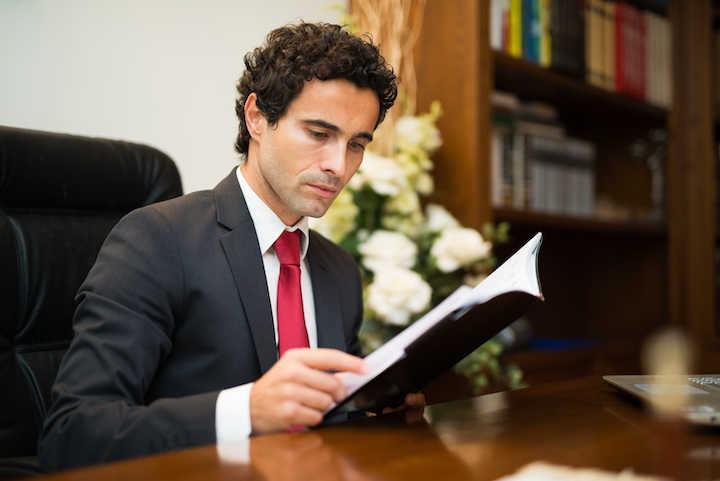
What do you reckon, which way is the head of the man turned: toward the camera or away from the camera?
toward the camera

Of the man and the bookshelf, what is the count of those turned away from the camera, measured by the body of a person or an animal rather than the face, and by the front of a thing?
0

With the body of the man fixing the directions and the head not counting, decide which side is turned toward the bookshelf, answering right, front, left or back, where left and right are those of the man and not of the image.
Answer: left

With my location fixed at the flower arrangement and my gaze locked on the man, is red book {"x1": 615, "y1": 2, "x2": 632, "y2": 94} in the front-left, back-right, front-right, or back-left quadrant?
back-left

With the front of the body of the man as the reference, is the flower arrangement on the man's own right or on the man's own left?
on the man's own left

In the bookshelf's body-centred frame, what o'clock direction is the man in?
The man is roughly at 2 o'clock from the bookshelf.

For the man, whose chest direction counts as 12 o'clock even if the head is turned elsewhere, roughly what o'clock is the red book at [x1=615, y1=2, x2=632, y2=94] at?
The red book is roughly at 9 o'clock from the man.

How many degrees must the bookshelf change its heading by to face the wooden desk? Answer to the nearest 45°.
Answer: approximately 45° to its right

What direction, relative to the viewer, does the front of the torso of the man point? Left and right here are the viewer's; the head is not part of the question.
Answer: facing the viewer and to the right of the viewer
